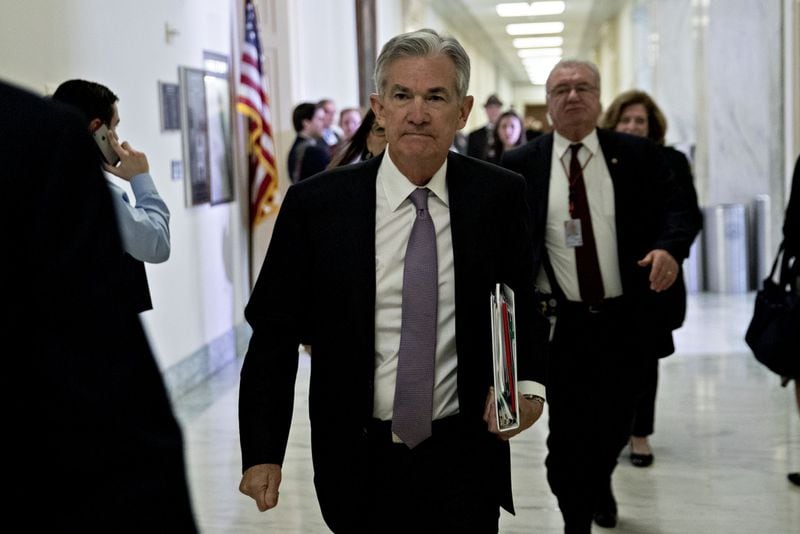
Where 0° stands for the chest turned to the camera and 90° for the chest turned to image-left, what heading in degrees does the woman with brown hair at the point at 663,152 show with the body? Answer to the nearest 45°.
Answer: approximately 0°

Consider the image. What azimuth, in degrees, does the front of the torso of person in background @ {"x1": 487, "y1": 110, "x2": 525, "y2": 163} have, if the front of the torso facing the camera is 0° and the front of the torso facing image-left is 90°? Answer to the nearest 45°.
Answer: approximately 0°

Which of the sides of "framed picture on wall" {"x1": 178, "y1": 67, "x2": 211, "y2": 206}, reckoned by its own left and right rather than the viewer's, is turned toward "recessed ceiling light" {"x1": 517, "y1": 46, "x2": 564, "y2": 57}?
left

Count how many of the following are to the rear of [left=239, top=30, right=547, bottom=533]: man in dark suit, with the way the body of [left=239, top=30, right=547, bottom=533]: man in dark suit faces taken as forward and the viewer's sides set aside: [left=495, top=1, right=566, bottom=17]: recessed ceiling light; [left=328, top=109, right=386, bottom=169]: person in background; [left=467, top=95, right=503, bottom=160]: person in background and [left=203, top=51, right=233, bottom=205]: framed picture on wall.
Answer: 4

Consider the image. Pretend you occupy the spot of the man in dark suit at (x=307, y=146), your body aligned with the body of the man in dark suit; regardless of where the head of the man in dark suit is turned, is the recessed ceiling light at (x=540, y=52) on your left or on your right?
on your left

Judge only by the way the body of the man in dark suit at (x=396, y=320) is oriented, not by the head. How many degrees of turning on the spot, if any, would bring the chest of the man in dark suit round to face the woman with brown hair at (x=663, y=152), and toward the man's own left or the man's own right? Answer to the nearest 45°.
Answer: approximately 135° to the man's own left
